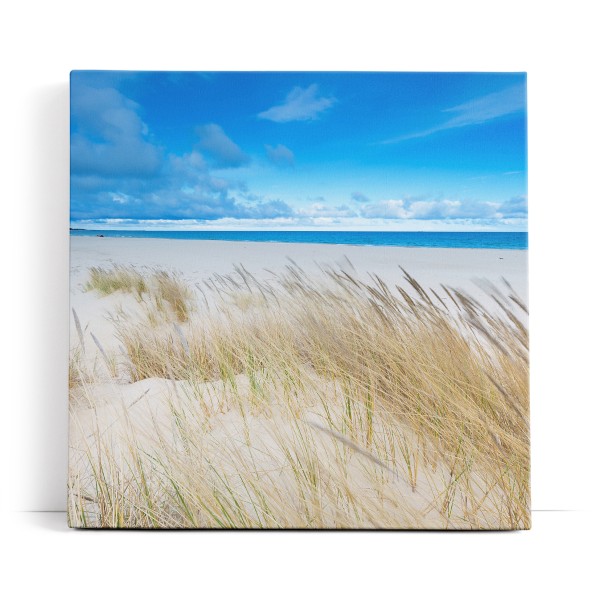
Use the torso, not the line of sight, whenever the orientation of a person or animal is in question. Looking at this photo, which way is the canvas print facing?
toward the camera
